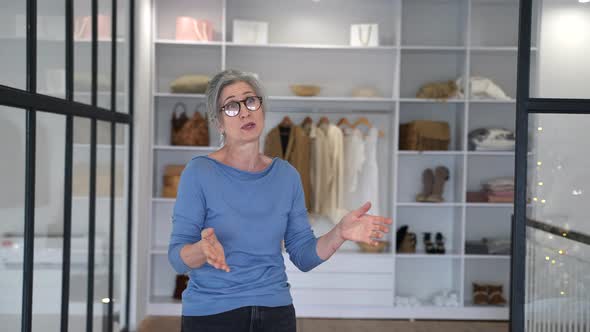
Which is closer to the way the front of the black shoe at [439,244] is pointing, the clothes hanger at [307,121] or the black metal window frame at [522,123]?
the black metal window frame

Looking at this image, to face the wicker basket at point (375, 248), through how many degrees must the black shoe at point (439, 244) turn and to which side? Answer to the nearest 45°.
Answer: approximately 90° to its right

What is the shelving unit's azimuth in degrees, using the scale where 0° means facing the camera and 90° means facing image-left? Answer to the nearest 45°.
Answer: approximately 0°

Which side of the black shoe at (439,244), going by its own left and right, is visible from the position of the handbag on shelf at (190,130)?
right

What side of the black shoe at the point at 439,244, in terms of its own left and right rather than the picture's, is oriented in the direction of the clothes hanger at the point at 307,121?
right

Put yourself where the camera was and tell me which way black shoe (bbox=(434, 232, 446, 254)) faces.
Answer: facing the viewer

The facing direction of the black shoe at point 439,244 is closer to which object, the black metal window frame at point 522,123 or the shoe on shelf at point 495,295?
the black metal window frame
